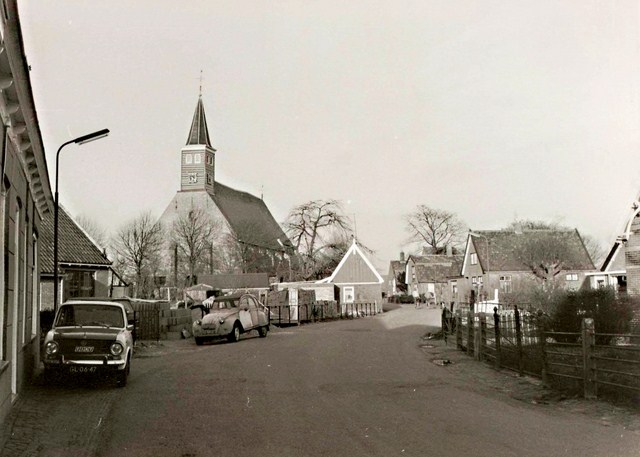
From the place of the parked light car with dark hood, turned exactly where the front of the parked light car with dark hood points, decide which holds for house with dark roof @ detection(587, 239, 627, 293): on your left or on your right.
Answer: on your left

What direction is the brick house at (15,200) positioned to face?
to the viewer's right

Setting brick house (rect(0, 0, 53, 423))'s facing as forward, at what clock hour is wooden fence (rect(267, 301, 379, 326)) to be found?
The wooden fence is roughly at 10 o'clock from the brick house.

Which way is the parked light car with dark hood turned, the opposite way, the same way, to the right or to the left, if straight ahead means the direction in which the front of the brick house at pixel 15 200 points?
to the right

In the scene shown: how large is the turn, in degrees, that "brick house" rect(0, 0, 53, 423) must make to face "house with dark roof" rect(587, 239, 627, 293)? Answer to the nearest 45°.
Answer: approximately 45° to its left

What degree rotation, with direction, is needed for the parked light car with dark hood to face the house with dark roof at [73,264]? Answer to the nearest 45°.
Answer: approximately 180°

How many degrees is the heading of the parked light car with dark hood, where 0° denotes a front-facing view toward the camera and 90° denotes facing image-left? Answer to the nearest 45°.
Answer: approximately 0°

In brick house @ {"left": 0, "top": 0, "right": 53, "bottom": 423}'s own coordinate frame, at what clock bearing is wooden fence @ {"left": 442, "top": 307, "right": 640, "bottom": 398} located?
The wooden fence is roughly at 12 o'clock from the brick house.

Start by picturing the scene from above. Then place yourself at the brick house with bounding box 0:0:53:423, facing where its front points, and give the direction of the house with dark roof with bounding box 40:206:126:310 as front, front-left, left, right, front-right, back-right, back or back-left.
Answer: left
